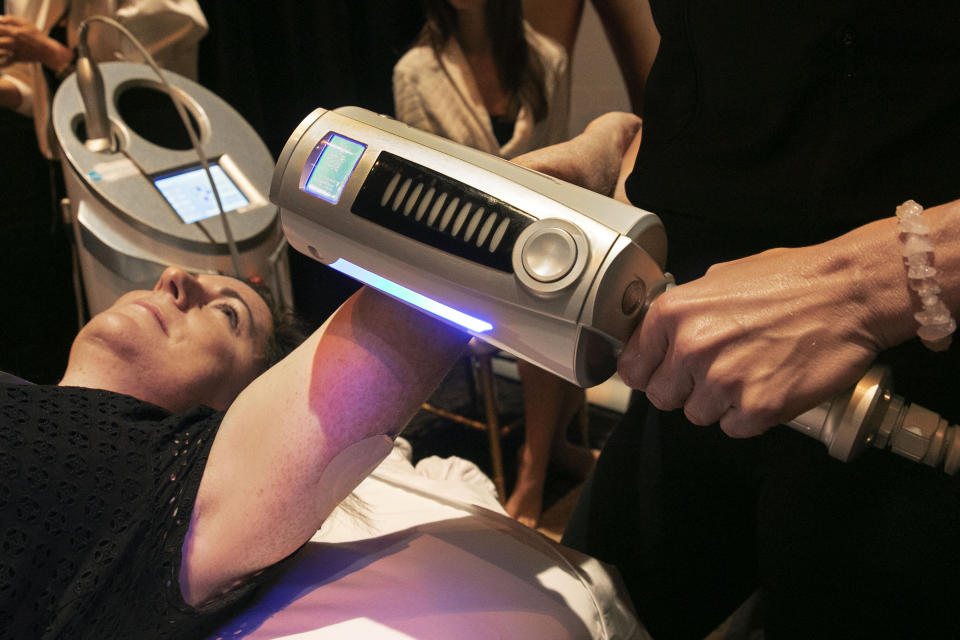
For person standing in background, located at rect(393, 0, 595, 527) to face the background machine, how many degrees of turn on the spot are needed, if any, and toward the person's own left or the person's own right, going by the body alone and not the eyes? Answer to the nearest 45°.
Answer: approximately 45° to the person's own right

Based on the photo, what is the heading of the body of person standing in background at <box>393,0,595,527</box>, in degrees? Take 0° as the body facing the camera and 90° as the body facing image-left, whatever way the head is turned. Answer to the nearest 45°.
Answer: approximately 0°

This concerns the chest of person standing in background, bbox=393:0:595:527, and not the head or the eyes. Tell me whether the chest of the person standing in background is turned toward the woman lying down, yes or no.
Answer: yes
